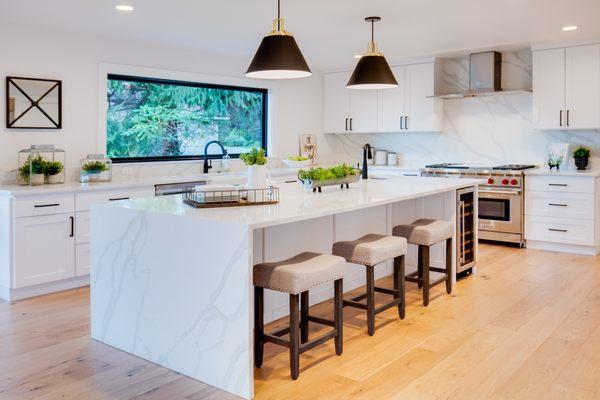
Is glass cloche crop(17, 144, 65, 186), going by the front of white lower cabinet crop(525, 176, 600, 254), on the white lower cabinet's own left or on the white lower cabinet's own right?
on the white lower cabinet's own right

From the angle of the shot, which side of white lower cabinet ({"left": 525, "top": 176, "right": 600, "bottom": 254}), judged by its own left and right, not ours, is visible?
front

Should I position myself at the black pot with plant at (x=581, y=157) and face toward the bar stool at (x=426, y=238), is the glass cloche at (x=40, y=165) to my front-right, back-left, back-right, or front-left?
front-right

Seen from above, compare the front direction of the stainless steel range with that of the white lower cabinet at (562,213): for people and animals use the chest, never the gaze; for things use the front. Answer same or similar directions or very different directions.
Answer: same or similar directions

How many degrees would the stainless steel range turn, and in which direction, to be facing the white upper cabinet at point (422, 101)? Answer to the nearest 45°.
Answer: approximately 135° to its right

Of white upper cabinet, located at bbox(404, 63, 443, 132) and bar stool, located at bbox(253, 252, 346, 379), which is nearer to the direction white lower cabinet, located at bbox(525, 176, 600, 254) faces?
the bar stool

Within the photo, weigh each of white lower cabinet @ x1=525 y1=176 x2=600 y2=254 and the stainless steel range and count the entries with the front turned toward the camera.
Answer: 2

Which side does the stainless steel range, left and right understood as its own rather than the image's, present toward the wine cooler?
front

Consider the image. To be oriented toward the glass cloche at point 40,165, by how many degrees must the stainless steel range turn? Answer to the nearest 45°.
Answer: approximately 45° to its right

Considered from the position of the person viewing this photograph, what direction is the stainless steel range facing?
facing the viewer

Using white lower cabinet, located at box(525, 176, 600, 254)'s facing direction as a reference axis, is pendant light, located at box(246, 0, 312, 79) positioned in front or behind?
in front

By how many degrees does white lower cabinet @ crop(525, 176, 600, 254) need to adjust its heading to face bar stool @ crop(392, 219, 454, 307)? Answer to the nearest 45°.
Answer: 0° — it already faces it
